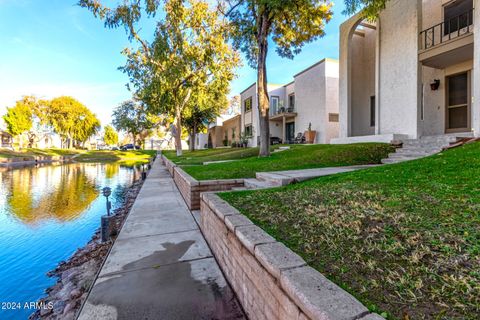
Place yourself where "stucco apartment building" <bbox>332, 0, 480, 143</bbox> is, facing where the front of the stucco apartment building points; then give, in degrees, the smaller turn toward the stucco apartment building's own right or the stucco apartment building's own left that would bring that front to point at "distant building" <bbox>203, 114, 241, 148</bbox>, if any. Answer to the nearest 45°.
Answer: approximately 90° to the stucco apartment building's own right

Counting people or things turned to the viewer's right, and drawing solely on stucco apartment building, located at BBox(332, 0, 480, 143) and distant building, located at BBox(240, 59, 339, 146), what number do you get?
0

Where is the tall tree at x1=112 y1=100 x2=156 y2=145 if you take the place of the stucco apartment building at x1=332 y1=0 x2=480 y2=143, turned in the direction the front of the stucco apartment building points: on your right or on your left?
on your right

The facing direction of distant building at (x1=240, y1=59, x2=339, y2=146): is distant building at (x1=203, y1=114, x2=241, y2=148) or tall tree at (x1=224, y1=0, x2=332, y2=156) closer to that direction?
the tall tree

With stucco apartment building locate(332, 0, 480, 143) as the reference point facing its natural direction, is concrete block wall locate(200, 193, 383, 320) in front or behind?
in front

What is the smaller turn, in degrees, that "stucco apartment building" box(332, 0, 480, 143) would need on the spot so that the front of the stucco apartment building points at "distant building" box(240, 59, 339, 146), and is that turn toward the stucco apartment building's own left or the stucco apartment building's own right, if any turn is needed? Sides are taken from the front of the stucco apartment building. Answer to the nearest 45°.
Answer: approximately 90° to the stucco apartment building's own right

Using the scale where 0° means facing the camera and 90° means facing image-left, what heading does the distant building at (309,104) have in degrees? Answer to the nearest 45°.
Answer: approximately 45°

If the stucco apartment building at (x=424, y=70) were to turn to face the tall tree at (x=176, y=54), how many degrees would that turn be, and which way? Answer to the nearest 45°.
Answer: approximately 45° to its right

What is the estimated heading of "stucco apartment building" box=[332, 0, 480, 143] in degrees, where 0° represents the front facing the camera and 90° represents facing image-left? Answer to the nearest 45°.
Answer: approximately 45°

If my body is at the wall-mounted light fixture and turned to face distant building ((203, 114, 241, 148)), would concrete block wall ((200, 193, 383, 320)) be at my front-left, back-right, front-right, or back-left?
back-left
